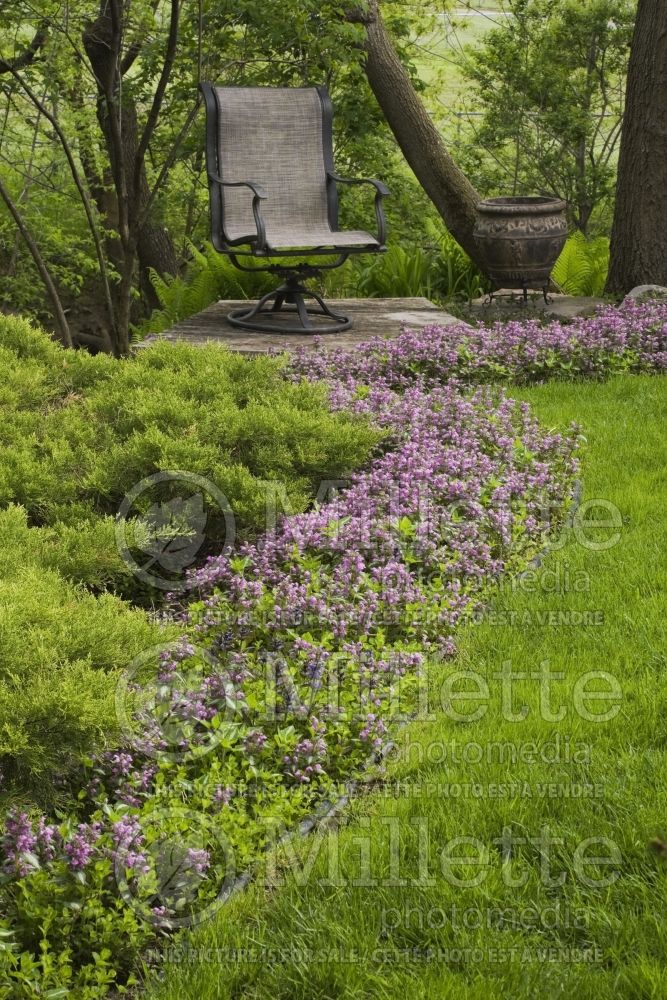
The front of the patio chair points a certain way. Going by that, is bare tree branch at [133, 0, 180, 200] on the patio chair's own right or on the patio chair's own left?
on the patio chair's own right

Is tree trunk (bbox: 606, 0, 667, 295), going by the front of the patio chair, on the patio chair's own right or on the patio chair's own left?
on the patio chair's own left

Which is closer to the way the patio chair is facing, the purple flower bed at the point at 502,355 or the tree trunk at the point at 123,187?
the purple flower bed

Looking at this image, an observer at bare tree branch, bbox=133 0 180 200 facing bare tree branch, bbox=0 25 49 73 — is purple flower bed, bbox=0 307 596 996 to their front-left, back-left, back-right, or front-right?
back-left

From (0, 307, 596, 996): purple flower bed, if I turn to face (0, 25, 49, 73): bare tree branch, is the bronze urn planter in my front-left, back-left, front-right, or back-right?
front-right

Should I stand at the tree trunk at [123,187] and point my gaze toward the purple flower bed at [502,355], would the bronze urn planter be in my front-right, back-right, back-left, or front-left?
front-left

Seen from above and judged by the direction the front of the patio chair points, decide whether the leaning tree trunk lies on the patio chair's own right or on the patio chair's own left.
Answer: on the patio chair's own left

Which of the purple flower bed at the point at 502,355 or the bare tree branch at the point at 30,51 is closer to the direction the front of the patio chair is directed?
the purple flower bed

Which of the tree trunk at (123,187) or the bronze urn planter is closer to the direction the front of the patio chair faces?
the bronze urn planter

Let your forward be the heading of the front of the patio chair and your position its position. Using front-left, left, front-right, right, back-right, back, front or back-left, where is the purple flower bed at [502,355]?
front

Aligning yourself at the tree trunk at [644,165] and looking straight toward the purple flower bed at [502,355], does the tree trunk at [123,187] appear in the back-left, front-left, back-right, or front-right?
front-right

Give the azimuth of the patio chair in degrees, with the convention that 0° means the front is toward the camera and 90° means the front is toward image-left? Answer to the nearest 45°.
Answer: approximately 315°

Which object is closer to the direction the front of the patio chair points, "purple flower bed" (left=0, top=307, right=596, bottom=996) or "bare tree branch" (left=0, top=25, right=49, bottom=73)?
the purple flower bed

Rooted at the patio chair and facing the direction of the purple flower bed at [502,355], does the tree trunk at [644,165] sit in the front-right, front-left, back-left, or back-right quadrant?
front-left
